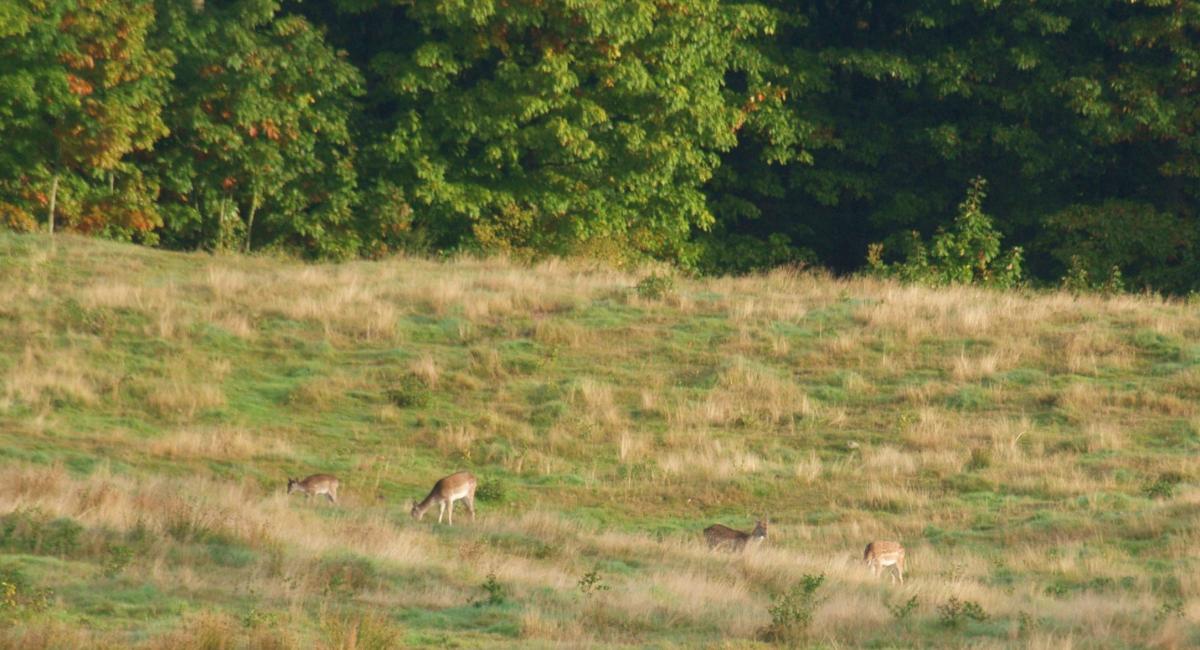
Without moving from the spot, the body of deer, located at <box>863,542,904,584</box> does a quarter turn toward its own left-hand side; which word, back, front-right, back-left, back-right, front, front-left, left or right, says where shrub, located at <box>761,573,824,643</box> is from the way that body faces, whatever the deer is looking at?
front

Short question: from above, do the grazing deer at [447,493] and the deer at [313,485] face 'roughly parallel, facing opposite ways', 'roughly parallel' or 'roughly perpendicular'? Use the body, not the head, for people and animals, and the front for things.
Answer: roughly parallel

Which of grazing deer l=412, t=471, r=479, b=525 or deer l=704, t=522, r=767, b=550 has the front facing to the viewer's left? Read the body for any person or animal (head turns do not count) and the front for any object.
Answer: the grazing deer

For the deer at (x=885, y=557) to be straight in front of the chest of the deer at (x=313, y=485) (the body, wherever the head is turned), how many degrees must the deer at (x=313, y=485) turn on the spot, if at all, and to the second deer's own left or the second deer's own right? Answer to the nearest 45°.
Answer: approximately 135° to the second deer's own left

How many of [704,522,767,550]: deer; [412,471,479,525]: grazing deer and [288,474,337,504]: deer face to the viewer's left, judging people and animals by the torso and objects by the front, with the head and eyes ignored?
2

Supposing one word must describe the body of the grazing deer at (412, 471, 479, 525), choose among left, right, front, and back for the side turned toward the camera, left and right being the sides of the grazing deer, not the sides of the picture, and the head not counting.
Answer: left

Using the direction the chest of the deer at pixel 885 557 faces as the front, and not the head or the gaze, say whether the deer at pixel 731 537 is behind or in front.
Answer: in front

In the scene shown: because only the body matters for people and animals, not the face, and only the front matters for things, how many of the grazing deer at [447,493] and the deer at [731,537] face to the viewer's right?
1

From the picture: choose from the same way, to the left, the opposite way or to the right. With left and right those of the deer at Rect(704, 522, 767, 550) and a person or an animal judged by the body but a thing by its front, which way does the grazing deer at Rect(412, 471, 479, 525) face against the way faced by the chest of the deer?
the opposite way

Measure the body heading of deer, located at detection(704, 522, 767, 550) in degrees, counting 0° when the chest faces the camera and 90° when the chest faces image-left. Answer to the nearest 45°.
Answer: approximately 270°

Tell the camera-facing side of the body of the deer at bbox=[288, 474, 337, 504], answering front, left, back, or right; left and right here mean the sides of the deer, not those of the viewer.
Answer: left

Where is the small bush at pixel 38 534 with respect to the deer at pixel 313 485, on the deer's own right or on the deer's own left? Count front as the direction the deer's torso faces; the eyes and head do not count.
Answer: on the deer's own left

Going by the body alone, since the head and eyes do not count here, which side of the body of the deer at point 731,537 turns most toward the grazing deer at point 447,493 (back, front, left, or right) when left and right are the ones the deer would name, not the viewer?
back

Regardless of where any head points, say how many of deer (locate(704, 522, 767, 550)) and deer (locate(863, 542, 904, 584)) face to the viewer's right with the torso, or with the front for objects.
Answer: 1

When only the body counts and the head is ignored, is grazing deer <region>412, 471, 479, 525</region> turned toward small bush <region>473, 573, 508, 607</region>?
no
